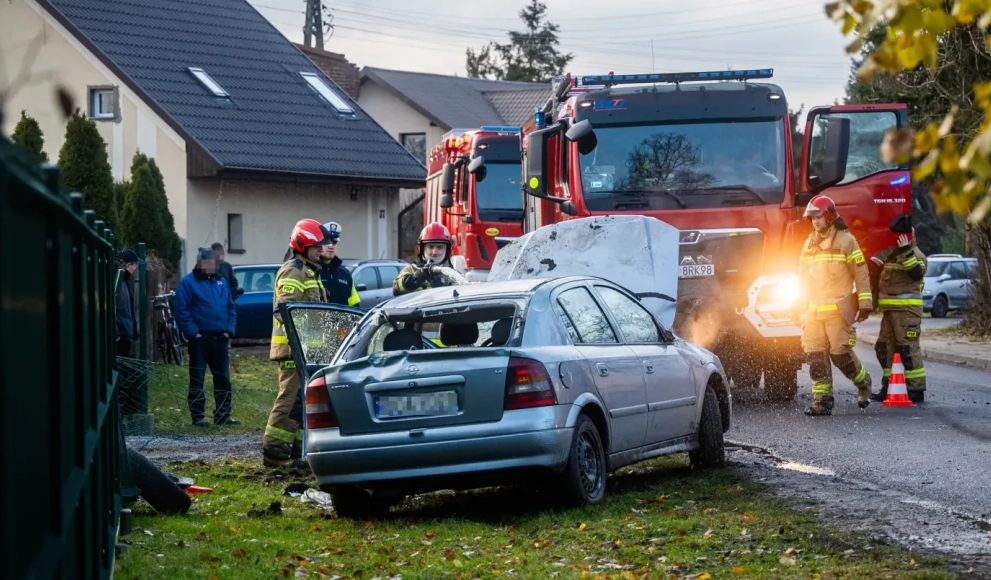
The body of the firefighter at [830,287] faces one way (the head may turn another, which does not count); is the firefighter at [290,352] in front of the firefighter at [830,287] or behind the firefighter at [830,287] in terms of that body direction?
in front

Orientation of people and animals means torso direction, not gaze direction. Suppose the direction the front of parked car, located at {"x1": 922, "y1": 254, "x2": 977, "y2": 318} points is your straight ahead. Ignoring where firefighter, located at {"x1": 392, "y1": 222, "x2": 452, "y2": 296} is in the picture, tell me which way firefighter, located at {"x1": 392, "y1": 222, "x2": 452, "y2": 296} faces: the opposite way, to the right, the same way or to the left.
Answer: to the left

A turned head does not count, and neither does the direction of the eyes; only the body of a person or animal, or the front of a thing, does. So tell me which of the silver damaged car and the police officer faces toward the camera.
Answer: the police officer

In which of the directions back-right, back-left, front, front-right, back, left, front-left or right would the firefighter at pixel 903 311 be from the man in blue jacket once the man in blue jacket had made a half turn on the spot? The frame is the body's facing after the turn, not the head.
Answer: back-right

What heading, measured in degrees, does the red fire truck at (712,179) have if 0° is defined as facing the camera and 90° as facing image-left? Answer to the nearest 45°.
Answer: approximately 0°

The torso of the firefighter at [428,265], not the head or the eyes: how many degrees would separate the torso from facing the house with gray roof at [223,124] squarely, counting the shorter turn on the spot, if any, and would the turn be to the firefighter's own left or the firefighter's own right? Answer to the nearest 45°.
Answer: approximately 180°

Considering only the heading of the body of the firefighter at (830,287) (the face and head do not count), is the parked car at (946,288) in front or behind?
behind

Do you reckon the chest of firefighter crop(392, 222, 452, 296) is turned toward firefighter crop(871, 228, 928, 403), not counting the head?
no

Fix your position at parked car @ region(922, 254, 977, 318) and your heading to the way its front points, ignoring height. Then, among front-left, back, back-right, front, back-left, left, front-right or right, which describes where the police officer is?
front-left

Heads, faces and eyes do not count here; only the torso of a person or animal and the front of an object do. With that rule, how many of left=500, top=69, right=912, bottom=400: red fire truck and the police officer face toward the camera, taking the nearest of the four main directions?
2

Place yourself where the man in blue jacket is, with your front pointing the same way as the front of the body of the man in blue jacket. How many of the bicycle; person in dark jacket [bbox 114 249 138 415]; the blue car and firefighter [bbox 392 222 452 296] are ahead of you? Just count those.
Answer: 1

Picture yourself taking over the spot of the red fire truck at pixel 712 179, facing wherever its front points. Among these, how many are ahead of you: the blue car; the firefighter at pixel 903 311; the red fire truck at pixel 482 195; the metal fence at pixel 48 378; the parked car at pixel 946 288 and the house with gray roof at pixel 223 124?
1

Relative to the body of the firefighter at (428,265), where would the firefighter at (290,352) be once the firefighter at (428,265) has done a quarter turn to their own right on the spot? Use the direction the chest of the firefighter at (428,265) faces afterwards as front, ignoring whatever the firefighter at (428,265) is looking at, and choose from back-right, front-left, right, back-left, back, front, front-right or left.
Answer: front-left

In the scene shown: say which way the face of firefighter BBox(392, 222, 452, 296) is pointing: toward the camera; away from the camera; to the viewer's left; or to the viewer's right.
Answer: toward the camera

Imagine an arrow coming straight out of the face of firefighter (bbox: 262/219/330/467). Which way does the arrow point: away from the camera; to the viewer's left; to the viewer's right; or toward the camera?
to the viewer's right

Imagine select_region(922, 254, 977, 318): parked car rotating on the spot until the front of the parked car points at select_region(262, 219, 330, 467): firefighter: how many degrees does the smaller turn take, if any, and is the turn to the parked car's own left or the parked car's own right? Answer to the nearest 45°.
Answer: approximately 45° to the parked car's own left
